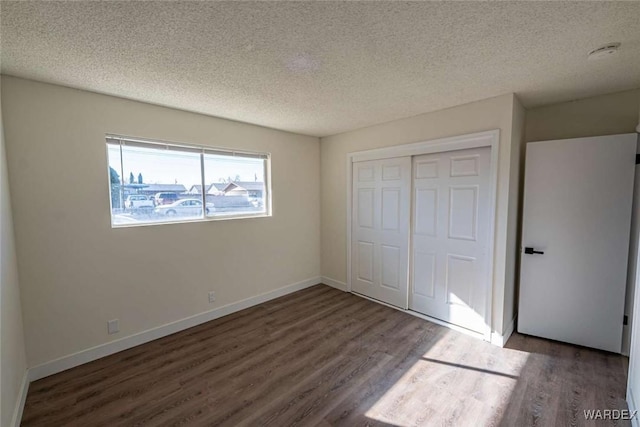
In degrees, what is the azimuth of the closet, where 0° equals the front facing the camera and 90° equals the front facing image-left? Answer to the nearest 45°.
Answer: approximately 45°

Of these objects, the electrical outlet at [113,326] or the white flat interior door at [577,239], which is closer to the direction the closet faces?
the electrical outlet

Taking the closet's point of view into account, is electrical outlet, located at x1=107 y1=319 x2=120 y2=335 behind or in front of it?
in front

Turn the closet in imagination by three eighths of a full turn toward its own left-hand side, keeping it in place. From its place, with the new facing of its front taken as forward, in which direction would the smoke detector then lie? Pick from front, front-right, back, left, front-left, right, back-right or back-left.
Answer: front-right

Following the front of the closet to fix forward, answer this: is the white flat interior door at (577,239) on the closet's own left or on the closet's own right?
on the closet's own left

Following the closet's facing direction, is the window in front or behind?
in front
